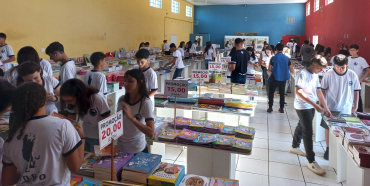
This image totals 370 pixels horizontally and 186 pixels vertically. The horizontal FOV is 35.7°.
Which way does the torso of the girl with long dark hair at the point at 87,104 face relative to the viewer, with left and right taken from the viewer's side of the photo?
facing the viewer and to the left of the viewer

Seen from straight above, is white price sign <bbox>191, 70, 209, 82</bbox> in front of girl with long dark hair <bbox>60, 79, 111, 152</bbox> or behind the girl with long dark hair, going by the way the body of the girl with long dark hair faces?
behind

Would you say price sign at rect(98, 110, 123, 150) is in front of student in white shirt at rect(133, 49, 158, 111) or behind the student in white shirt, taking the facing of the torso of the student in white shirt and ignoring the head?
in front

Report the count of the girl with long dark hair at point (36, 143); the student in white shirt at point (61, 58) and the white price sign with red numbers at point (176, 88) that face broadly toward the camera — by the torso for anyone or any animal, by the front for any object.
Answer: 1

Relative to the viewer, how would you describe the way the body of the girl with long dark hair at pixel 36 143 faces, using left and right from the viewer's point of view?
facing away from the viewer

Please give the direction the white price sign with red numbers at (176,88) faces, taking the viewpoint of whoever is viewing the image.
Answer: facing the viewer

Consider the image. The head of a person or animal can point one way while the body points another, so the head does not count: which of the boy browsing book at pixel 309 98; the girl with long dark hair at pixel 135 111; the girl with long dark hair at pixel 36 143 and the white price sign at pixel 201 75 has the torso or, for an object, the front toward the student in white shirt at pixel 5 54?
the girl with long dark hair at pixel 36 143
